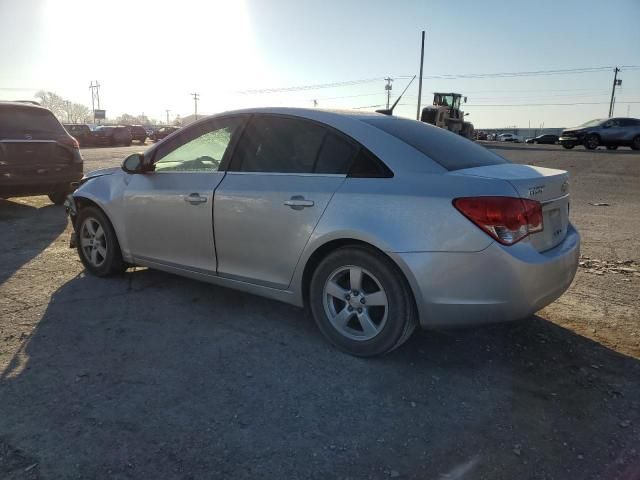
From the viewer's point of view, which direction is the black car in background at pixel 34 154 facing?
away from the camera

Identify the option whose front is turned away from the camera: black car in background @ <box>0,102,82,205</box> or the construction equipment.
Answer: the black car in background

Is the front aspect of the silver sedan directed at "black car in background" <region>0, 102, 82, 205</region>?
yes

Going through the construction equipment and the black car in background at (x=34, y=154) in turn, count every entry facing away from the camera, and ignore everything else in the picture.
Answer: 1

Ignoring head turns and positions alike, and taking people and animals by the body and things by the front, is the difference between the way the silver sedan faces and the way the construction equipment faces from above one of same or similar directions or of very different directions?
very different directions

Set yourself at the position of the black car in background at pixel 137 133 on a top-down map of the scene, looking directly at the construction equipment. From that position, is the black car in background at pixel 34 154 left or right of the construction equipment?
right

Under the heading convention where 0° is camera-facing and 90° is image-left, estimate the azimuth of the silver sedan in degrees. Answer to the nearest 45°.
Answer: approximately 135°

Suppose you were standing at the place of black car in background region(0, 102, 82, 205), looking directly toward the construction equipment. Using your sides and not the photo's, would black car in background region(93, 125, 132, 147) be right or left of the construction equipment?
left

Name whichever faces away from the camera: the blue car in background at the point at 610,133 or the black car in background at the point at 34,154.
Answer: the black car in background at the point at 34,154

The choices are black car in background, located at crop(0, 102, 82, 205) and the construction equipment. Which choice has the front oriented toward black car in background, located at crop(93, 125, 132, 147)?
black car in background, located at crop(0, 102, 82, 205)

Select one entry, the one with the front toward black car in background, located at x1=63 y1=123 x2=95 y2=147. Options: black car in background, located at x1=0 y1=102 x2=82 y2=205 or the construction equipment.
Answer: black car in background, located at x1=0 y1=102 x2=82 y2=205

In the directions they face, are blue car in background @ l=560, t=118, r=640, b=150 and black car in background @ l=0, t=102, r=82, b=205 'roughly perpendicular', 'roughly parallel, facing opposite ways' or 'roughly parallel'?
roughly perpendicular
